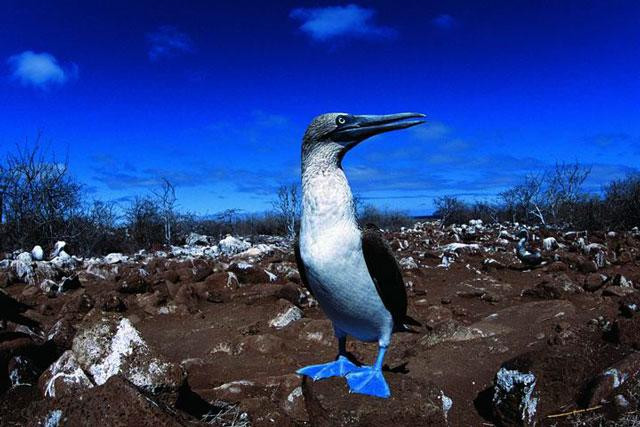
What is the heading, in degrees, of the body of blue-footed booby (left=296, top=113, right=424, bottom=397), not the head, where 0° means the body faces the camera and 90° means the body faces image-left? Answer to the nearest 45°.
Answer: approximately 45°

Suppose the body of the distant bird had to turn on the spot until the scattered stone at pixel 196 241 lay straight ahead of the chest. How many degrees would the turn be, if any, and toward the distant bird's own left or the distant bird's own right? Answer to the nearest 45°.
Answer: approximately 45° to the distant bird's own right

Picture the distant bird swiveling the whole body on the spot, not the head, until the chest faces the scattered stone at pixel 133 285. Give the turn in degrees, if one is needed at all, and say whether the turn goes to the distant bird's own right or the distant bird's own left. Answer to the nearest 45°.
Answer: approximately 45° to the distant bird's own left

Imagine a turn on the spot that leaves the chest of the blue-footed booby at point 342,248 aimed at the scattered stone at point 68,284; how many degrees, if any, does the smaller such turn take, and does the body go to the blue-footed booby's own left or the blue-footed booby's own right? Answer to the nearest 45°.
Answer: approximately 90° to the blue-footed booby's own right

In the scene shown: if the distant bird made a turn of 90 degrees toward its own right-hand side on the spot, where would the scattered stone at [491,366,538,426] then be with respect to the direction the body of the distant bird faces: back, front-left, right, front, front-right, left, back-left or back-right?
back

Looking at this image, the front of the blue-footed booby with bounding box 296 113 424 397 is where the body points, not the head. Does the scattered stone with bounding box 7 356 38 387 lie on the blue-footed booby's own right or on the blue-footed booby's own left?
on the blue-footed booby's own right

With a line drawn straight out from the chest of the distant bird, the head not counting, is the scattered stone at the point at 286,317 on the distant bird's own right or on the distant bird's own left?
on the distant bird's own left

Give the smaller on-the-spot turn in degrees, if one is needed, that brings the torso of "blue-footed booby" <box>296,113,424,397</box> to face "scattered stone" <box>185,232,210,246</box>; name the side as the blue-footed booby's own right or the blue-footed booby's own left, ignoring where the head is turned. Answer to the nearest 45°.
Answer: approximately 135° to the blue-footed booby's own right
